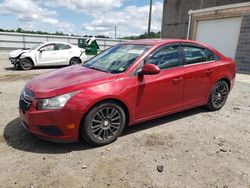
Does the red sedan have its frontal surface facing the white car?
no

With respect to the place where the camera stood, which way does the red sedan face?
facing the viewer and to the left of the viewer
